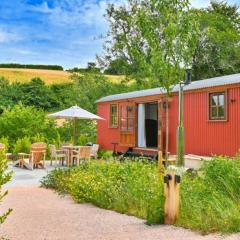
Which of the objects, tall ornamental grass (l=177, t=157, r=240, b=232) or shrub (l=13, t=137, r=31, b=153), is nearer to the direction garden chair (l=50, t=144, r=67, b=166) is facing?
the tall ornamental grass

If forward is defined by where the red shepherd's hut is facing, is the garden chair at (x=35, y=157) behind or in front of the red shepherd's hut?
in front

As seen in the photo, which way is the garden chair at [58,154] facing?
to the viewer's right

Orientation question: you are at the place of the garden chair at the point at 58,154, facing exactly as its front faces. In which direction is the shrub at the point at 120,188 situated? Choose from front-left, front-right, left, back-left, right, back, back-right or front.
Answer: right

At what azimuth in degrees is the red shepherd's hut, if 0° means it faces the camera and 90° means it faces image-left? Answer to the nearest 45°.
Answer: approximately 45°

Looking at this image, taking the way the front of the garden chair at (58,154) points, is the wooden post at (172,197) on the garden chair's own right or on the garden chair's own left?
on the garden chair's own right

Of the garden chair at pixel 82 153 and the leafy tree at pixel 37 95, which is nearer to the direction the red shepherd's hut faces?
the garden chair

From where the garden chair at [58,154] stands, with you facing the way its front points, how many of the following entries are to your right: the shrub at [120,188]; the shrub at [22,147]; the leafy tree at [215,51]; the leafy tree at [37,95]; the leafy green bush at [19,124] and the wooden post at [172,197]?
2

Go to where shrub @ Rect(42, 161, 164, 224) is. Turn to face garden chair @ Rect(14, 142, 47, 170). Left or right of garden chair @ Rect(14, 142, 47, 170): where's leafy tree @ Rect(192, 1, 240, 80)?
right

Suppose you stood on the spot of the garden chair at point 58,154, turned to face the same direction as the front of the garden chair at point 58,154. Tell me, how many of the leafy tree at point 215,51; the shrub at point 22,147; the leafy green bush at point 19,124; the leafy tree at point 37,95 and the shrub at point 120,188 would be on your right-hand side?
1
